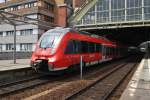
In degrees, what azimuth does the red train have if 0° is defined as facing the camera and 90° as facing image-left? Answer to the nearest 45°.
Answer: approximately 45°
